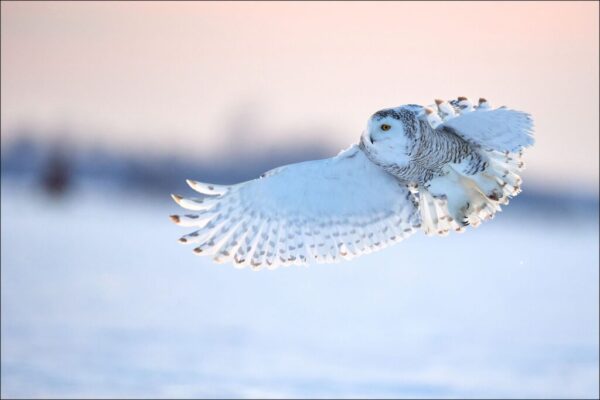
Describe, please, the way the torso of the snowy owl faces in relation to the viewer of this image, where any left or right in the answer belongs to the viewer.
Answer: facing the viewer and to the left of the viewer
